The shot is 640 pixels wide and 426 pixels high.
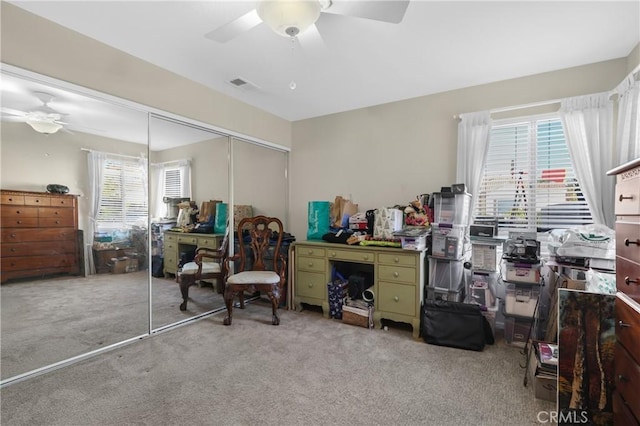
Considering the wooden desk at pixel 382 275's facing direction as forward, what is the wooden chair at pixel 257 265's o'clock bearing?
The wooden chair is roughly at 2 o'clock from the wooden desk.

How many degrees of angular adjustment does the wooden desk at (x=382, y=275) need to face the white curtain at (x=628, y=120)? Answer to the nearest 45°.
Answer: approximately 135° to its left

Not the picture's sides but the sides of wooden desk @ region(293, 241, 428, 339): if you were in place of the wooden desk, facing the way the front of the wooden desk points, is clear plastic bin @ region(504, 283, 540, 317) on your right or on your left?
on your left

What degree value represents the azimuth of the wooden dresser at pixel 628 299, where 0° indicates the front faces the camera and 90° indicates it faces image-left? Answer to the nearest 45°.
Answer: approximately 90°

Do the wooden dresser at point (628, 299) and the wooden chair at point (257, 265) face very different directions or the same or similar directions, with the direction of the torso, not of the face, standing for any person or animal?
very different directions

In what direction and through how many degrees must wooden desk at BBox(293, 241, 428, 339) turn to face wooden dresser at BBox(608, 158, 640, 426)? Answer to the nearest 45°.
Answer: approximately 90° to its left

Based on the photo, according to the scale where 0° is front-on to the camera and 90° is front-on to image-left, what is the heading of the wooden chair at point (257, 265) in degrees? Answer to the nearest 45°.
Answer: approximately 0°

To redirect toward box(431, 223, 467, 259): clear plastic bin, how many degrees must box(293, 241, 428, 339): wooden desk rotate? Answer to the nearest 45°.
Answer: approximately 135° to its left

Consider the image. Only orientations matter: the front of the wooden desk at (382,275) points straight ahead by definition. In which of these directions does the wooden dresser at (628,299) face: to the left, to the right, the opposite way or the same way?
to the right

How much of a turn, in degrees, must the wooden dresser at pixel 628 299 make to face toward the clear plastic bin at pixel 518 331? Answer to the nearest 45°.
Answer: approximately 45° to its right

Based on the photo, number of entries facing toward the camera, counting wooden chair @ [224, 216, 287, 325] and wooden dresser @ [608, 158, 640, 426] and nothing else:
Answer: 1
